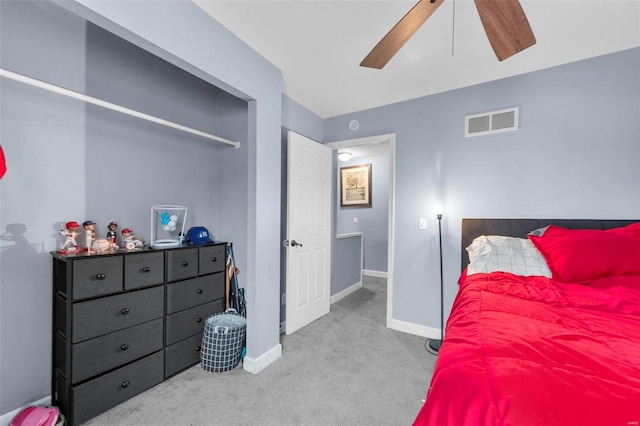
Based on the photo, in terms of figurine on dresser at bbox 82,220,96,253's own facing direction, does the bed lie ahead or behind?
ahead

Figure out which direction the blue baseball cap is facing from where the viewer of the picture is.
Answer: facing the viewer and to the right of the viewer

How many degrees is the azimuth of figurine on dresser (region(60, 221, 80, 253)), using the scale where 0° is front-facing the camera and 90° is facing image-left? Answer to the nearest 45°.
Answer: approximately 315°

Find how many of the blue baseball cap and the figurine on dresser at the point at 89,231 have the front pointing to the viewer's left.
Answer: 0

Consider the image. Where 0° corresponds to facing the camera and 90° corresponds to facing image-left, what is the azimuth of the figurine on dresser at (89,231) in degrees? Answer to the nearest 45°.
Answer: approximately 315°

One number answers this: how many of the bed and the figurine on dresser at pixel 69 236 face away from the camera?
0

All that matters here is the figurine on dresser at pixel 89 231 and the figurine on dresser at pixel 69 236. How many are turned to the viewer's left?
0
